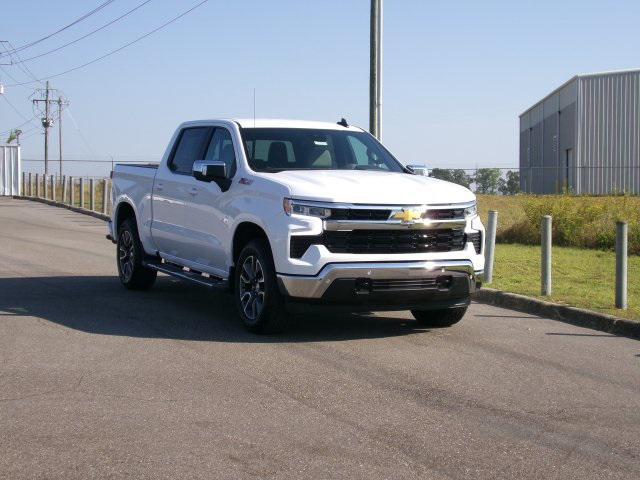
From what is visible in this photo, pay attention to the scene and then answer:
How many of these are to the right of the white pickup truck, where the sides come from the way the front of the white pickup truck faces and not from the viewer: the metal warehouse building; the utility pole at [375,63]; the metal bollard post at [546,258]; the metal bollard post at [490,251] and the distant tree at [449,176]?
0

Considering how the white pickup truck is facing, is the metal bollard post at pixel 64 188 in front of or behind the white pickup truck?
behind

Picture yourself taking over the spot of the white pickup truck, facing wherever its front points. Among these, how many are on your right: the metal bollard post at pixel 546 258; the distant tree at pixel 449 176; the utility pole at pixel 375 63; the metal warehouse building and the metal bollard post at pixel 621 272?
0

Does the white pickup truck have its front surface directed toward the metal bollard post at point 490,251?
no

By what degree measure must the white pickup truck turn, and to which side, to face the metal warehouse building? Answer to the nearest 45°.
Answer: approximately 135° to its left

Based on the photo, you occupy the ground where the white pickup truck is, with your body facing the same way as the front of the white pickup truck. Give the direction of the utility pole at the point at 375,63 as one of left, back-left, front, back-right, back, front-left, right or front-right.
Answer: back-left

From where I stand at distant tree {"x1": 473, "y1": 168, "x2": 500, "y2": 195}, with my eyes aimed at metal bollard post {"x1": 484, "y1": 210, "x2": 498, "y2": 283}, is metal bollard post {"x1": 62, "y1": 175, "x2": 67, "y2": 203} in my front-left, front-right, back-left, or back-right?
front-right

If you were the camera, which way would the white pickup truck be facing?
facing the viewer and to the right of the viewer

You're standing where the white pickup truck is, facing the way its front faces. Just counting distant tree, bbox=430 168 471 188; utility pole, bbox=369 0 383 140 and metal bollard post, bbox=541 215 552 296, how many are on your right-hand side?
0

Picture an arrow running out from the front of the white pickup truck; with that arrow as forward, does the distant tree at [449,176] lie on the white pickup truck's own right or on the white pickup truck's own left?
on the white pickup truck's own left

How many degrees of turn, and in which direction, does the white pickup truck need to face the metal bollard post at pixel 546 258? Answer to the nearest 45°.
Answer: approximately 90° to its left

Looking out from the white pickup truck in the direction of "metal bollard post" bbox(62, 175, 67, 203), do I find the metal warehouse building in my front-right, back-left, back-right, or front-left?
front-right
